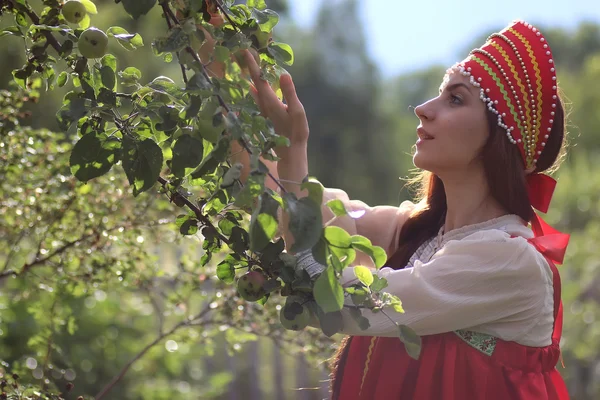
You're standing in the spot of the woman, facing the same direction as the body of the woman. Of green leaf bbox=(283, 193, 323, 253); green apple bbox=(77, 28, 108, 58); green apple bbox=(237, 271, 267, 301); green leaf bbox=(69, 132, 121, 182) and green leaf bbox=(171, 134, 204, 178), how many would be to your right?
0

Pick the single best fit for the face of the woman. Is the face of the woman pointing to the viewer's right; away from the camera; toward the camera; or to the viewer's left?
to the viewer's left

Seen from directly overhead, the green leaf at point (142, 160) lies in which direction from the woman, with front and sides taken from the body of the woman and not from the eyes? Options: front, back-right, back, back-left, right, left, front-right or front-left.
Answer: front-left

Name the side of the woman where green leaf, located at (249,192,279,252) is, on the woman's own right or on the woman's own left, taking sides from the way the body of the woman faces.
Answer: on the woman's own left

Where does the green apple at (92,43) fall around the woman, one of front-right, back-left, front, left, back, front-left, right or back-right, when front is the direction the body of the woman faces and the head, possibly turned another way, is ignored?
front-left

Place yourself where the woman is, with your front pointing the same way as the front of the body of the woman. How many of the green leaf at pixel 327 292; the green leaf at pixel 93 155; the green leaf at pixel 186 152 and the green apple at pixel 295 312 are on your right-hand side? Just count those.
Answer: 0

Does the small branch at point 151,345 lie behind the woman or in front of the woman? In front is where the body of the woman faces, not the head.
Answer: in front

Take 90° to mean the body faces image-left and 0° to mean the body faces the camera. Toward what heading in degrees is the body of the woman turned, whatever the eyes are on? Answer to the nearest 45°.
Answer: approximately 90°

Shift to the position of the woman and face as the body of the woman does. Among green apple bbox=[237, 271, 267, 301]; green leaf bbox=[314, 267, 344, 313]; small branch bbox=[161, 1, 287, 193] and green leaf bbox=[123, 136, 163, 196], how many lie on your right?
0

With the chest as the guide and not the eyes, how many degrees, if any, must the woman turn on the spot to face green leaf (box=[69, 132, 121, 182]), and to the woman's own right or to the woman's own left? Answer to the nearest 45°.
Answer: approximately 45° to the woman's own left

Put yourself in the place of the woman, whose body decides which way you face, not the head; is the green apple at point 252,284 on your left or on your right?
on your left

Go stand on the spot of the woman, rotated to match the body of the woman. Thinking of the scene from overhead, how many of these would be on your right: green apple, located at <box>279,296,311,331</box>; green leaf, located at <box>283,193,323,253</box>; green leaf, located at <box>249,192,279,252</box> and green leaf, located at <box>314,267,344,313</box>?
0

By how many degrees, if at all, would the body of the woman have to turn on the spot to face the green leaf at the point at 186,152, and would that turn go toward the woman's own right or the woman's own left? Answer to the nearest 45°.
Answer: approximately 45° to the woman's own left

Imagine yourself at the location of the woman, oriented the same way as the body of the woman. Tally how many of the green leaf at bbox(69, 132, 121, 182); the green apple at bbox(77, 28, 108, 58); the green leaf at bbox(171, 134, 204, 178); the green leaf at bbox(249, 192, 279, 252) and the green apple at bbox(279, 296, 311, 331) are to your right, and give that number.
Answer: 0
